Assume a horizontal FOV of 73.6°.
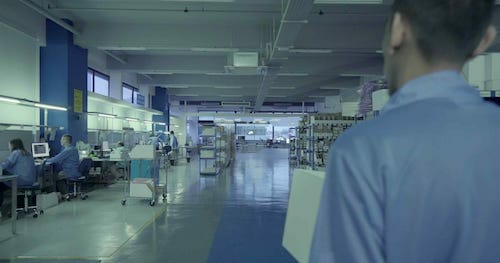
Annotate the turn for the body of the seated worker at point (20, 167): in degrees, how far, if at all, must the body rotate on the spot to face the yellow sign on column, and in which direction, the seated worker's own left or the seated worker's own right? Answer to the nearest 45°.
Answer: approximately 90° to the seated worker's own right

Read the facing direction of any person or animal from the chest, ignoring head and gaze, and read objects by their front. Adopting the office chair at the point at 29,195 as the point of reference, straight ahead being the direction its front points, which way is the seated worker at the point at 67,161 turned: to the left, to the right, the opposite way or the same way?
the same way

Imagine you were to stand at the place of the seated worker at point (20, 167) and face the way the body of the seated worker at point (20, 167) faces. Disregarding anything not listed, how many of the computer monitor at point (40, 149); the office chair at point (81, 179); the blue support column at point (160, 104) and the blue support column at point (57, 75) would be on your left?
0

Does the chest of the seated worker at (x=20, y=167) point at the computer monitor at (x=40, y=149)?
no

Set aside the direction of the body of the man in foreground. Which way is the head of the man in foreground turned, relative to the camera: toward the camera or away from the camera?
away from the camera

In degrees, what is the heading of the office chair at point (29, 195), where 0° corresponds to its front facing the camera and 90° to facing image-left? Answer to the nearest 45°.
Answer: approximately 90°

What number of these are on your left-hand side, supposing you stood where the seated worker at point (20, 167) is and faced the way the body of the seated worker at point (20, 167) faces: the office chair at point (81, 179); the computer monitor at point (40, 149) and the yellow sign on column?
0

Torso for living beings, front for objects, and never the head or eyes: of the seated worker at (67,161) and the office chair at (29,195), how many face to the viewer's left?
2

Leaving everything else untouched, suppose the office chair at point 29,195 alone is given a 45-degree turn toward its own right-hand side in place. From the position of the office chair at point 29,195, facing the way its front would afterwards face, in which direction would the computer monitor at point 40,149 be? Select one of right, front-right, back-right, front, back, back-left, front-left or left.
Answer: front-right

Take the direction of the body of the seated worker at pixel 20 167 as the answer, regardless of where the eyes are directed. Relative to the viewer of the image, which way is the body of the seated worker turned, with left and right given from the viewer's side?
facing away from the viewer and to the left of the viewer

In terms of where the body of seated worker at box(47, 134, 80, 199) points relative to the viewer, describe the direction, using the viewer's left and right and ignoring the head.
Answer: facing to the left of the viewer

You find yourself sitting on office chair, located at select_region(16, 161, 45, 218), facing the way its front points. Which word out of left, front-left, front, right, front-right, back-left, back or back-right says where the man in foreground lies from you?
left

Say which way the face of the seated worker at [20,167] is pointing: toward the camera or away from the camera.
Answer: away from the camera

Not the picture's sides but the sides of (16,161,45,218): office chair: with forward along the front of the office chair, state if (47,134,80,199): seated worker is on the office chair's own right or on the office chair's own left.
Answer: on the office chair's own right
